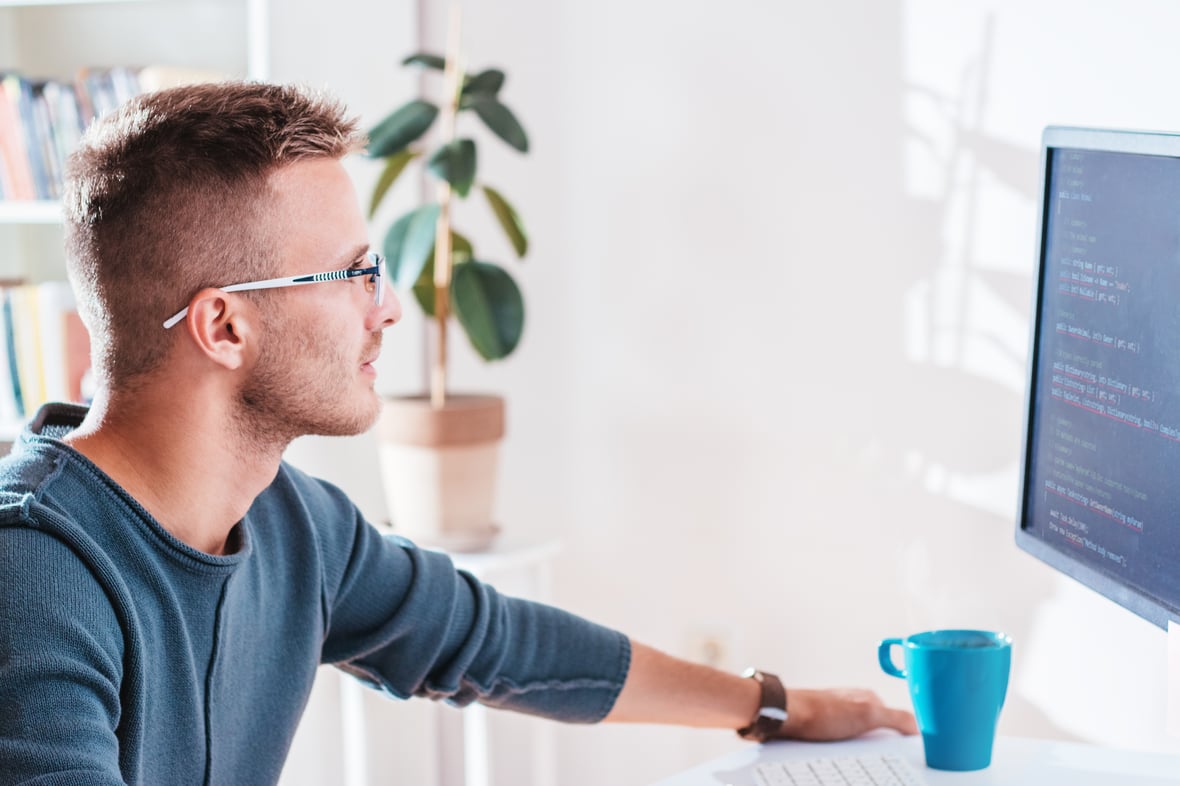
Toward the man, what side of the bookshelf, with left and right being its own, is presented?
front

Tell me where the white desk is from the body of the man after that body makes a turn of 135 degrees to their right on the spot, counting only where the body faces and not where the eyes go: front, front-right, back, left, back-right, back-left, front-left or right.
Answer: back

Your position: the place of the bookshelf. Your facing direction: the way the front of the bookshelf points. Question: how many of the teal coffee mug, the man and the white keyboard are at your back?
0

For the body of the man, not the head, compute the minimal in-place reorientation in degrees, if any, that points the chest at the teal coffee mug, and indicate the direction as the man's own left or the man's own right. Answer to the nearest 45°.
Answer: approximately 45° to the man's own left

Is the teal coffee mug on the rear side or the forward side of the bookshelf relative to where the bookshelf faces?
on the forward side

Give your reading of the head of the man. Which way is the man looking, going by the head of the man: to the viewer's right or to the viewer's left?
to the viewer's right

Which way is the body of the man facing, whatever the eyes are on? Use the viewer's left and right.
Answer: facing the viewer and to the right of the viewer

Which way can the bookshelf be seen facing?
toward the camera

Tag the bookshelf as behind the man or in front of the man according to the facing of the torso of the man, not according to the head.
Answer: behind

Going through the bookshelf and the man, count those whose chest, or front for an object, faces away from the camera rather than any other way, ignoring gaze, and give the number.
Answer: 0

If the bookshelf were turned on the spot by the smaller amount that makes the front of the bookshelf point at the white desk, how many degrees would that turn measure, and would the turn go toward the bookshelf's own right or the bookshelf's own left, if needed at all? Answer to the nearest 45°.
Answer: approximately 45° to the bookshelf's own left
